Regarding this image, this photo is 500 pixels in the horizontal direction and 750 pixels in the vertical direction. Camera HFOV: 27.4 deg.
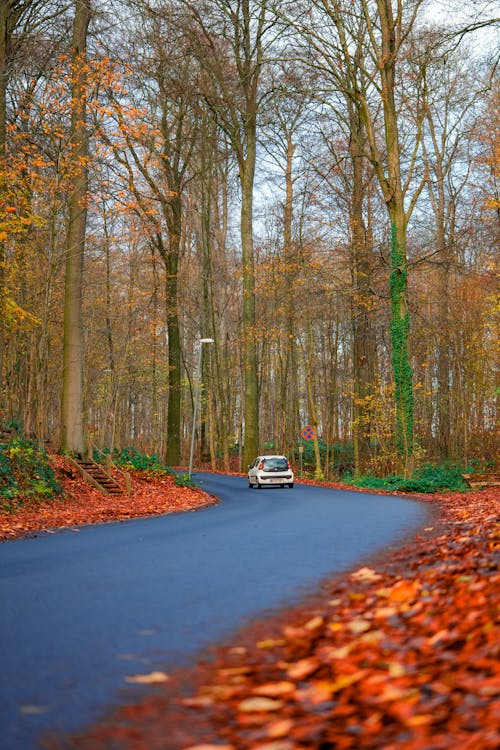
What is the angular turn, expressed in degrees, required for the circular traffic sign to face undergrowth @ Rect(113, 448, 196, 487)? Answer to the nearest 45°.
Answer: approximately 45° to its right

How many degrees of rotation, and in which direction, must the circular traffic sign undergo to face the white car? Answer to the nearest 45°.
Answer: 0° — it already faces it

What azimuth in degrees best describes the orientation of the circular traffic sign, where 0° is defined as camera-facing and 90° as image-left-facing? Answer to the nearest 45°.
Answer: approximately 0°

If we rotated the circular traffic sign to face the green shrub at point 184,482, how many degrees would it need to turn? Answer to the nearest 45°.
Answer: approximately 45° to its right
